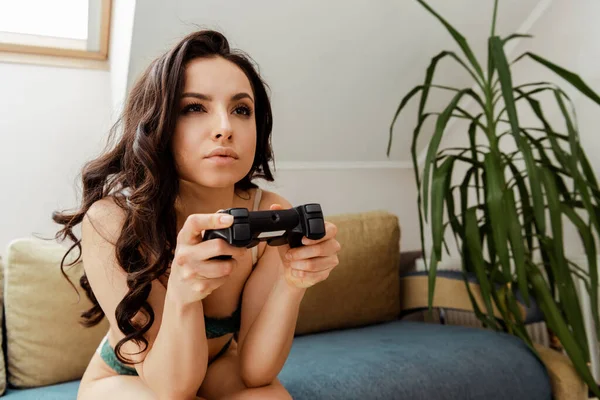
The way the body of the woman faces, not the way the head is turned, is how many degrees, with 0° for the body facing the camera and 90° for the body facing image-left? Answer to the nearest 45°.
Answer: approximately 315°

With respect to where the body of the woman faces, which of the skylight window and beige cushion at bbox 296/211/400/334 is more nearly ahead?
the beige cushion

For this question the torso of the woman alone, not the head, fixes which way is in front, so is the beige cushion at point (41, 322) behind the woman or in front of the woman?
behind

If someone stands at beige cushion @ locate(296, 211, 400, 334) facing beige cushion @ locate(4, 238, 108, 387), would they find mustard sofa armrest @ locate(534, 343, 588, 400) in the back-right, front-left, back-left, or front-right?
back-left

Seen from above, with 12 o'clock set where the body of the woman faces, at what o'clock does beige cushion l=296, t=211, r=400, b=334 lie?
The beige cushion is roughly at 9 o'clock from the woman.

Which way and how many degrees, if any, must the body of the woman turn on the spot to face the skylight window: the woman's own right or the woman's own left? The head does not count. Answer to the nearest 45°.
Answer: approximately 180°
